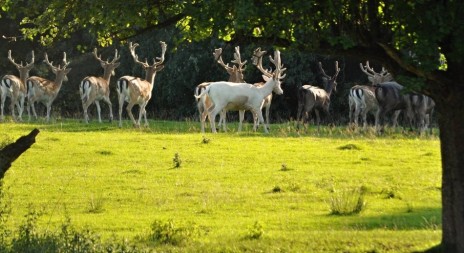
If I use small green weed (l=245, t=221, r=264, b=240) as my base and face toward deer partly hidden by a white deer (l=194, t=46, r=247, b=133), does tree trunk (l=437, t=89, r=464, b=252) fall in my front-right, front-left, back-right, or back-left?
back-right

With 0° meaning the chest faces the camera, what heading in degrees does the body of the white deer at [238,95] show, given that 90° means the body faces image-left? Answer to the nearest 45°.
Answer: approximately 270°

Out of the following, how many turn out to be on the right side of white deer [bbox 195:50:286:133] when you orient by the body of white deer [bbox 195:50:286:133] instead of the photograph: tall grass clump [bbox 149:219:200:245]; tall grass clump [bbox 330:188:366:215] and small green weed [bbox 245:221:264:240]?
3

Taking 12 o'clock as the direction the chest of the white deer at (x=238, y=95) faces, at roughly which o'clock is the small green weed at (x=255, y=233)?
The small green weed is roughly at 3 o'clock from the white deer.

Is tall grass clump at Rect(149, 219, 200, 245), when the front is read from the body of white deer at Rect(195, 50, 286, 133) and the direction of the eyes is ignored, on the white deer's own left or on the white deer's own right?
on the white deer's own right
